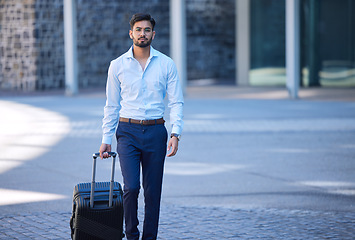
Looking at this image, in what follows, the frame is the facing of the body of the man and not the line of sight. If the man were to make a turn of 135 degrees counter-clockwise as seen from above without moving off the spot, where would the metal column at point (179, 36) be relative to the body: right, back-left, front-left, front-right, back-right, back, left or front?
front-left

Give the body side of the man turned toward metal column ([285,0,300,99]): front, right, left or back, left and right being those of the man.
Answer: back

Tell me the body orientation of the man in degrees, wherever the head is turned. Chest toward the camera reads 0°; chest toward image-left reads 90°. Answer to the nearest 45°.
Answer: approximately 0°

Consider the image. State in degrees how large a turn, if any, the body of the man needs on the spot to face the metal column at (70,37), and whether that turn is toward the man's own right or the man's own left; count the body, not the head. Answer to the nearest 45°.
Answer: approximately 180°

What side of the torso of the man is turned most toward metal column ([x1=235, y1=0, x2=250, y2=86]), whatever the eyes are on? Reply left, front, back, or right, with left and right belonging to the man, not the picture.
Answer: back
